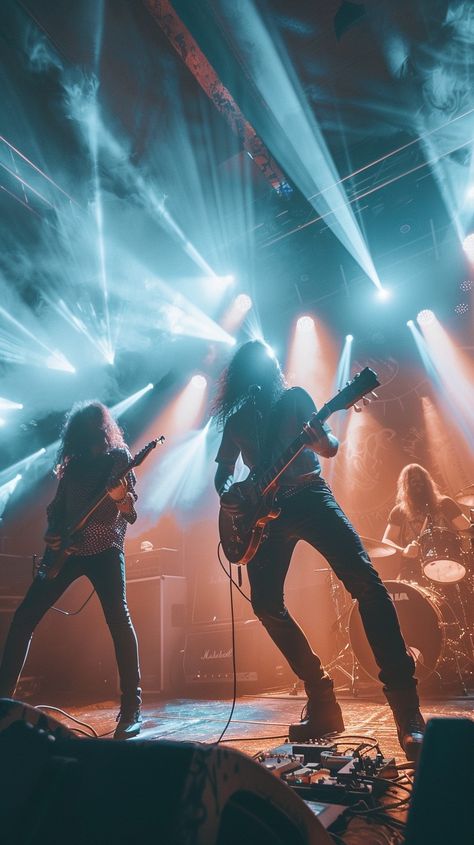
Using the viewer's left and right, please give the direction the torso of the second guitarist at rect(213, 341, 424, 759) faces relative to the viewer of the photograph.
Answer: facing the viewer

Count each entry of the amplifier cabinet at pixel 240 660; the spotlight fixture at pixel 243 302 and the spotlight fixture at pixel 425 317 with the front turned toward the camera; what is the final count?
3

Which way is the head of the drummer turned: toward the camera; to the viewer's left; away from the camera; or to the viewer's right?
toward the camera

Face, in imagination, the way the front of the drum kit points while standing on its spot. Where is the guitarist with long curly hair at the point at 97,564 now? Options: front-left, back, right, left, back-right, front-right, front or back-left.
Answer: front

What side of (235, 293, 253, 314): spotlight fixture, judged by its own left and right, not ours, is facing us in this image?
front

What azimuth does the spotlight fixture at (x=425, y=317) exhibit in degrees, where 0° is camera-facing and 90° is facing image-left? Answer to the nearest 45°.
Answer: approximately 0°

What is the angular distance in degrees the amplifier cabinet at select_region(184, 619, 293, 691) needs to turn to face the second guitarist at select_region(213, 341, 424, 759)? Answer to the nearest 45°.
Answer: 0° — it already faces them

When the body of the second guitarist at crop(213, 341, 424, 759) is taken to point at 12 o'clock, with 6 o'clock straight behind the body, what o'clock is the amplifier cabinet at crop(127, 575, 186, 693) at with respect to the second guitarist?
The amplifier cabinet is roughly at 5 o'clock from the second guitarist.

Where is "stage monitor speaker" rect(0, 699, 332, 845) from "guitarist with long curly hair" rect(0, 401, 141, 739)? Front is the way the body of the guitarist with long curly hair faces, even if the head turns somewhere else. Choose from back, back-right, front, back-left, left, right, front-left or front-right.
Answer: front

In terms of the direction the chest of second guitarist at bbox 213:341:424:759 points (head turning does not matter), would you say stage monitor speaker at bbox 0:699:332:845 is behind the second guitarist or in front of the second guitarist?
in front

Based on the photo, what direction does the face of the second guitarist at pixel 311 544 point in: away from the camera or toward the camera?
toward the camera

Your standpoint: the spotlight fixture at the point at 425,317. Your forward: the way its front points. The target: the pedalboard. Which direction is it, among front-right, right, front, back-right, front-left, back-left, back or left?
front

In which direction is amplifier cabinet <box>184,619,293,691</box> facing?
toward the camera
